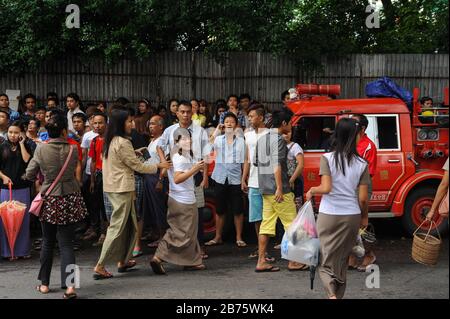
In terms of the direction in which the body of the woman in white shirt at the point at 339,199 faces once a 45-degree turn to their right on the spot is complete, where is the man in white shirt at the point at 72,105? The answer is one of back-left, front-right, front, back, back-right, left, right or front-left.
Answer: left

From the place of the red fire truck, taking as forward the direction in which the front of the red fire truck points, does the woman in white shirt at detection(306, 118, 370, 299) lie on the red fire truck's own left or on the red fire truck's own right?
on the red fire truck's own left

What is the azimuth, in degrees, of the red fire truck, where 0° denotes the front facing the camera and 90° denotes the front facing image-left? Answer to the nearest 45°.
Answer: approximately 90°

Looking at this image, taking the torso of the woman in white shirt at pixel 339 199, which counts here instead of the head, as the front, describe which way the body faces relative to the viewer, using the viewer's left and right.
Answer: facing away from the viewer

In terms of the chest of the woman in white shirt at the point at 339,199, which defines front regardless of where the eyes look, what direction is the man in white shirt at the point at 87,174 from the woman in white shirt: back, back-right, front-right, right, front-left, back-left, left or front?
front-left

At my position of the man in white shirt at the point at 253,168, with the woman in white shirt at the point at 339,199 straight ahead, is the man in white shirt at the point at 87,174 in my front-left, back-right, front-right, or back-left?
back-right

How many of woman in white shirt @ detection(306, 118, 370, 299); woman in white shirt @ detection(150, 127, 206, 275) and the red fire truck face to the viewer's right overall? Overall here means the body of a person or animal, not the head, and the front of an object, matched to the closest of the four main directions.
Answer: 1

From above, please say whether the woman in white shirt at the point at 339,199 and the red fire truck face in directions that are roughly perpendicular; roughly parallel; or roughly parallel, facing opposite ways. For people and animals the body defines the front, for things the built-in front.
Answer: roughly perpendicular

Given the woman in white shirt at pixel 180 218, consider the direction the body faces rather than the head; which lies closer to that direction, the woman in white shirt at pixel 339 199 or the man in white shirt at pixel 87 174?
the woman in white shirt

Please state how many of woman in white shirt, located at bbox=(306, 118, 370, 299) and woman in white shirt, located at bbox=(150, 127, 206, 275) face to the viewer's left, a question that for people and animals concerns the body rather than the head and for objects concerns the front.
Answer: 0

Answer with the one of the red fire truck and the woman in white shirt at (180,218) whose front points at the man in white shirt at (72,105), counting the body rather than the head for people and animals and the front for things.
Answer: the red fire truck
